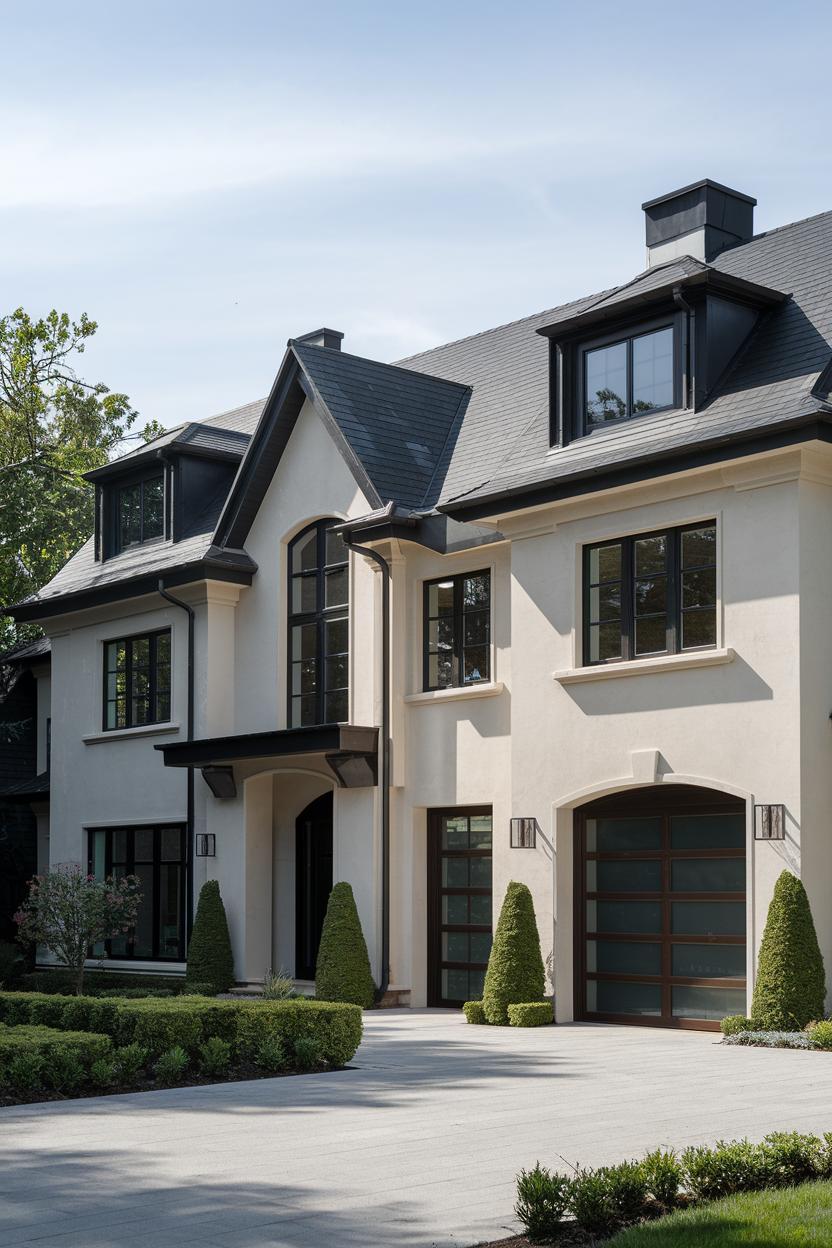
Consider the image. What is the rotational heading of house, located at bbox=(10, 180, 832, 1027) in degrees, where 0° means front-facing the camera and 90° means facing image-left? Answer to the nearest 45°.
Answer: approximately 45°

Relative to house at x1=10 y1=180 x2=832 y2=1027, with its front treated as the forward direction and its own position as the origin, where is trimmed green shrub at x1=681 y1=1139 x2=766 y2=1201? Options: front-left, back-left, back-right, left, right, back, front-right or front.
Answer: front-left
